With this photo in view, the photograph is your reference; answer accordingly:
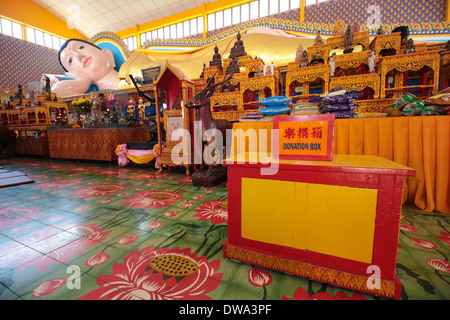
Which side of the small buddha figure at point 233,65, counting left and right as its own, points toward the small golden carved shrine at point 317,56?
left

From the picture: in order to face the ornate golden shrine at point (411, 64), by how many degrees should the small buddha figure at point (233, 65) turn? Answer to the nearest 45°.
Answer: approximately 90° to its left

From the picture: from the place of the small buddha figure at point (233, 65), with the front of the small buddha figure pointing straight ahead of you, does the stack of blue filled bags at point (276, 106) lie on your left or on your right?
on your left

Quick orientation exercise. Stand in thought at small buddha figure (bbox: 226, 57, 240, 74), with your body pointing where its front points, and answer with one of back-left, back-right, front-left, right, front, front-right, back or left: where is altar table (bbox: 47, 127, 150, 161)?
front-right

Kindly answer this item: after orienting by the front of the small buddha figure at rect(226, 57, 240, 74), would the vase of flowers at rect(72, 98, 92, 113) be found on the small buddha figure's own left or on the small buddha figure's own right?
on the small buddha figure's own right

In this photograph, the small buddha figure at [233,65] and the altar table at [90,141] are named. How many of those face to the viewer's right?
0

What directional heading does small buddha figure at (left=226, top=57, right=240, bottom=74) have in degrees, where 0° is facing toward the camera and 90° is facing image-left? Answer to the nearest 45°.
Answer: approximately 45°

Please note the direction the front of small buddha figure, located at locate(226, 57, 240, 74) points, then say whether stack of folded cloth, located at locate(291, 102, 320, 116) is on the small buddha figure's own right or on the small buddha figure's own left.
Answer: on the small buddha figure's own left

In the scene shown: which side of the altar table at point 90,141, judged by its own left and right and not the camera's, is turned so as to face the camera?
front
